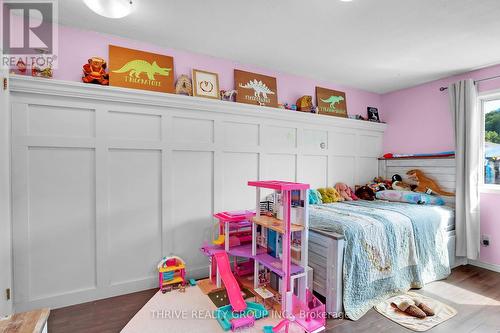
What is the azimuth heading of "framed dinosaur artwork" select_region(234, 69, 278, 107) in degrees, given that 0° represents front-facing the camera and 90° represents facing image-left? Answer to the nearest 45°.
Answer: approximately 315°

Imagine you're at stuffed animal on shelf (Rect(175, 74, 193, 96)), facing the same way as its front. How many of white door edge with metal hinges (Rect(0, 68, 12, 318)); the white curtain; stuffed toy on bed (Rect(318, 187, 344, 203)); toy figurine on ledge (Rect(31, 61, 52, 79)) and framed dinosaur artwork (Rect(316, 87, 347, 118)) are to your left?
3

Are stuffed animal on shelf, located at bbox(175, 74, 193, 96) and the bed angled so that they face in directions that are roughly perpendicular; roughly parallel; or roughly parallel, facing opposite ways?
roughly perpendicular

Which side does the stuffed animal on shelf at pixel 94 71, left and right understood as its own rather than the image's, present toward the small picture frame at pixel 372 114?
left

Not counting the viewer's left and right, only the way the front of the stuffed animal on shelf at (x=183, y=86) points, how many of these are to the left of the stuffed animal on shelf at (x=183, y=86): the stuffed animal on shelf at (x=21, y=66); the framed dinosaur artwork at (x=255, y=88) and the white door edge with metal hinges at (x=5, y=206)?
1

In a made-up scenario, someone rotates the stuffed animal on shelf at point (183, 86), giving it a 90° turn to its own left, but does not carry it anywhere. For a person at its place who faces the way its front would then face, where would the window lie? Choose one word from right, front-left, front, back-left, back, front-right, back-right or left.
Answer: front

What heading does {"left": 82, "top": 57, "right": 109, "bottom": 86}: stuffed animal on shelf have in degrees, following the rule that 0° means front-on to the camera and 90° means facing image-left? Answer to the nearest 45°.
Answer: approximately 0°

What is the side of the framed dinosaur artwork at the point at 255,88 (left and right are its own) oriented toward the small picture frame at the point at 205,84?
right

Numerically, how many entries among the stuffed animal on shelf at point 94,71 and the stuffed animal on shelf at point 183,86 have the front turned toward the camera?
2

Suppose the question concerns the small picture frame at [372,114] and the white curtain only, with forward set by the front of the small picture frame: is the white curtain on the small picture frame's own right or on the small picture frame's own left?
on the small picture frame's own left

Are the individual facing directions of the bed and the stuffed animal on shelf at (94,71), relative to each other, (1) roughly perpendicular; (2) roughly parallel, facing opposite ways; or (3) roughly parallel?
roughly perpendicular
